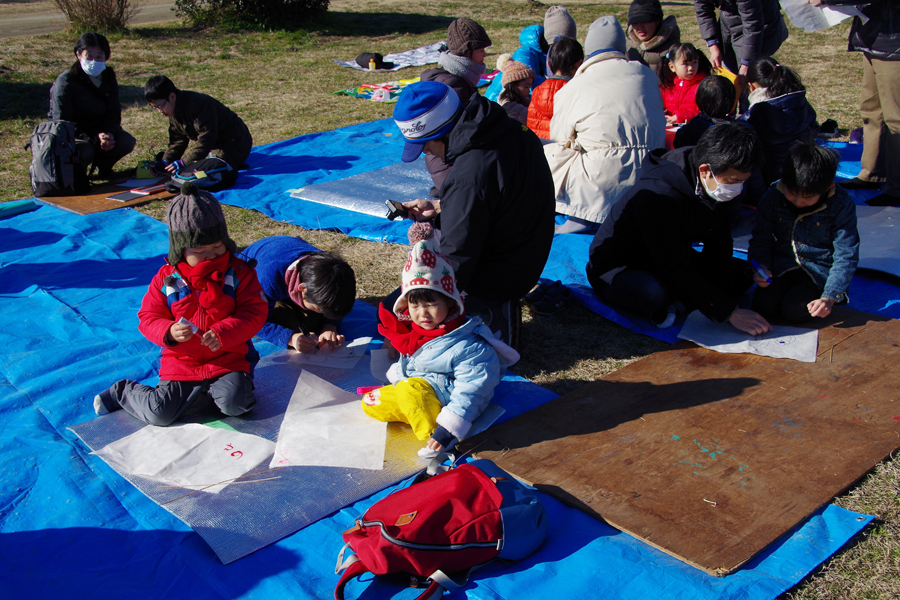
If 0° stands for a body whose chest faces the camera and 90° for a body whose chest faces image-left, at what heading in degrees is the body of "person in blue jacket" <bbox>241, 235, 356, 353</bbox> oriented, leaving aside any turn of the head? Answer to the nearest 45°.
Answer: approximately 315°

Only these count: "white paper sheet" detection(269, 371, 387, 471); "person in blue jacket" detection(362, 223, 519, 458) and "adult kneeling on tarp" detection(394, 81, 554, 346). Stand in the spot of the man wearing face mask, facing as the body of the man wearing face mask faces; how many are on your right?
3

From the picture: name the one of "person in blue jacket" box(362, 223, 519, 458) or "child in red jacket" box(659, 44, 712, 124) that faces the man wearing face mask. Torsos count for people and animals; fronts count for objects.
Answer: the child in red jacket

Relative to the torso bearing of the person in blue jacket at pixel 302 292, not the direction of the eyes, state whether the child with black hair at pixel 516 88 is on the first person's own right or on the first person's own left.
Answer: on the first person's own left

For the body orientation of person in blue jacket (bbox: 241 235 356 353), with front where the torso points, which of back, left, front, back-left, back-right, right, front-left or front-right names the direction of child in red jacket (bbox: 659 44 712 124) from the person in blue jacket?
left

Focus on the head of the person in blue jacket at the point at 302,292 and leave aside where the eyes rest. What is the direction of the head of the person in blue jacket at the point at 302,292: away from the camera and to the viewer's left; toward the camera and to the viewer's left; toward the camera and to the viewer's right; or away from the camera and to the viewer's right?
toward the camera and to the viewer's right

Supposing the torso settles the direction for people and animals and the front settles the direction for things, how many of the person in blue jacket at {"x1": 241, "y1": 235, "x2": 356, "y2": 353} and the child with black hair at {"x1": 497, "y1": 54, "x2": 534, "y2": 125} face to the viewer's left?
0
